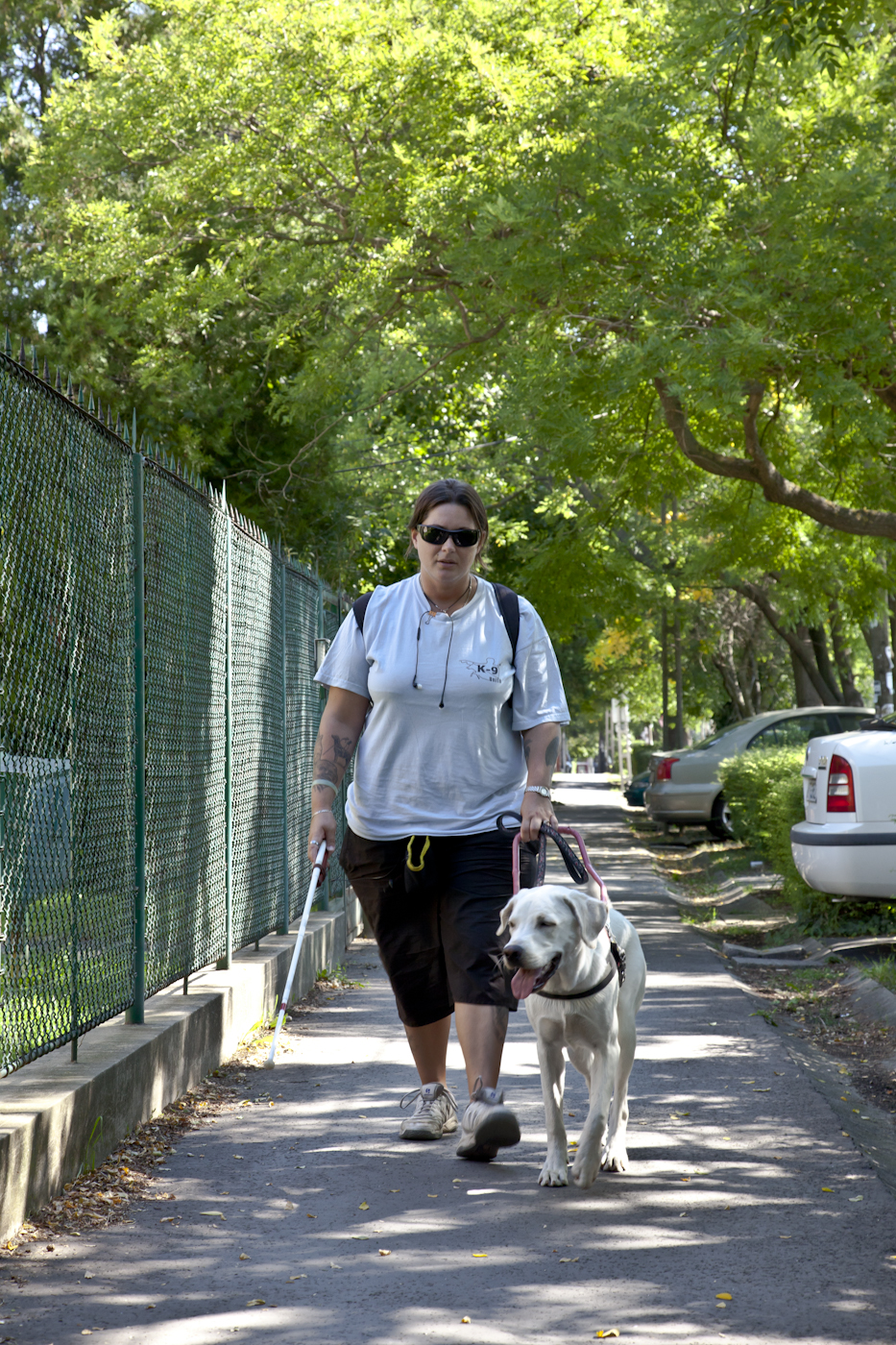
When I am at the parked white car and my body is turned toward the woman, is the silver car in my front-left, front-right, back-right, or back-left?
back-right

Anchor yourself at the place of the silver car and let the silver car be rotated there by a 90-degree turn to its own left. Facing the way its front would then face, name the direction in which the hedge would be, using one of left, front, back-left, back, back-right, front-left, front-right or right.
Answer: back-left

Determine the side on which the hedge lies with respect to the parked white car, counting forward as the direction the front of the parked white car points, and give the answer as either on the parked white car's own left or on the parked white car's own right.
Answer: on the parked white car's own left

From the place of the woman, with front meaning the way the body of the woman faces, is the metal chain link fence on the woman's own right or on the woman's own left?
on the woman's own right

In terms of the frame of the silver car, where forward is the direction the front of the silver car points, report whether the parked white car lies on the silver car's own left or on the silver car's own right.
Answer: on the silver car's own right

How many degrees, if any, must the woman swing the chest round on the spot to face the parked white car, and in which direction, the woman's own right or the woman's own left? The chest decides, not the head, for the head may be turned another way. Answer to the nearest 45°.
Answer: approximately 135° to the woman's own left

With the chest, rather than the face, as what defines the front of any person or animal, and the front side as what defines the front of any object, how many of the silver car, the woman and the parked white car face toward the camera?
1

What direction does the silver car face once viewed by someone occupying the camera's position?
facing away from the viewer and to the right of the viewer
